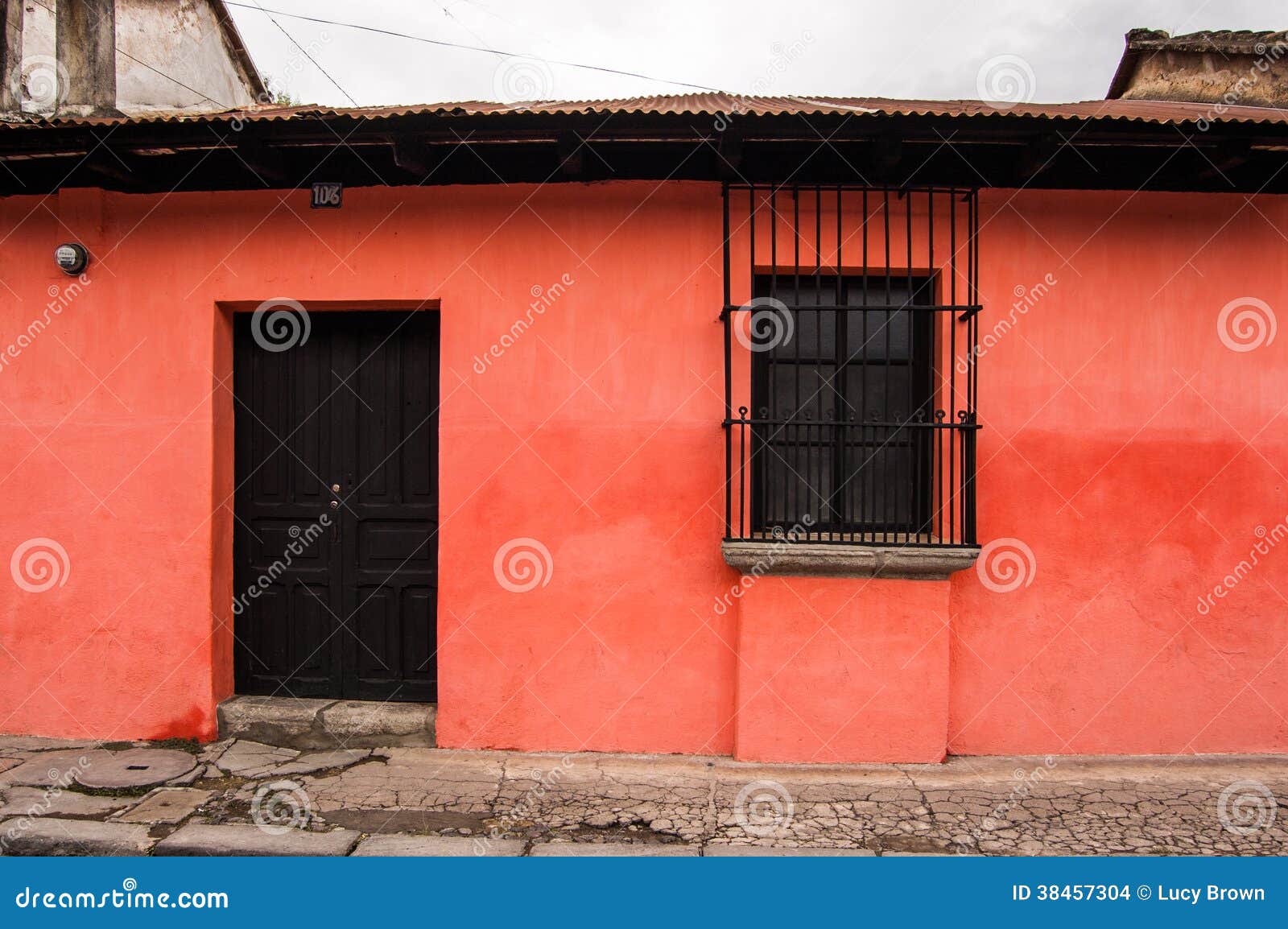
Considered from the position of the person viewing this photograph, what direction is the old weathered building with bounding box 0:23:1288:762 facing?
facing the viewer

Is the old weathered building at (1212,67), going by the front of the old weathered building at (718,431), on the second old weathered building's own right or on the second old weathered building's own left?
on the second old weathered building's own left

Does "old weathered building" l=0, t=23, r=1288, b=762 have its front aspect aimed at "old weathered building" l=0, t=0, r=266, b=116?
no
